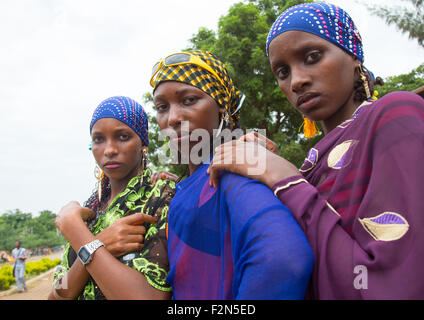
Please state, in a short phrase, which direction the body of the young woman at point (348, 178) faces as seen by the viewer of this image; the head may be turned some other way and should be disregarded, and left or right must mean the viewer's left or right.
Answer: facing the viewer and to the left of the viewer

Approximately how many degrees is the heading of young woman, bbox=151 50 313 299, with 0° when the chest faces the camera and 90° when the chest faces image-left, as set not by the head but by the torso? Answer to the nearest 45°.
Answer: approximately 45°

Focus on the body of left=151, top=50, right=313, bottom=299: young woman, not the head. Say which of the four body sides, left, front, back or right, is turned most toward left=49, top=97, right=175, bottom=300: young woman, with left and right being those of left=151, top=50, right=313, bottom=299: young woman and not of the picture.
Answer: right

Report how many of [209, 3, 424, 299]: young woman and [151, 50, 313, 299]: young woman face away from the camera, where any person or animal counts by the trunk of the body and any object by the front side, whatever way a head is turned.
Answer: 0

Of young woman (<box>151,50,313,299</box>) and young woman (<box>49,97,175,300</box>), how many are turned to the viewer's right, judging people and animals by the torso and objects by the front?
0

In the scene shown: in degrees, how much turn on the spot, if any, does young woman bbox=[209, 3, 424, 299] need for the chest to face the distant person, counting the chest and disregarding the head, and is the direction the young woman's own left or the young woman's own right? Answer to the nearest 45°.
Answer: approximately 90° to the young woman's own right
